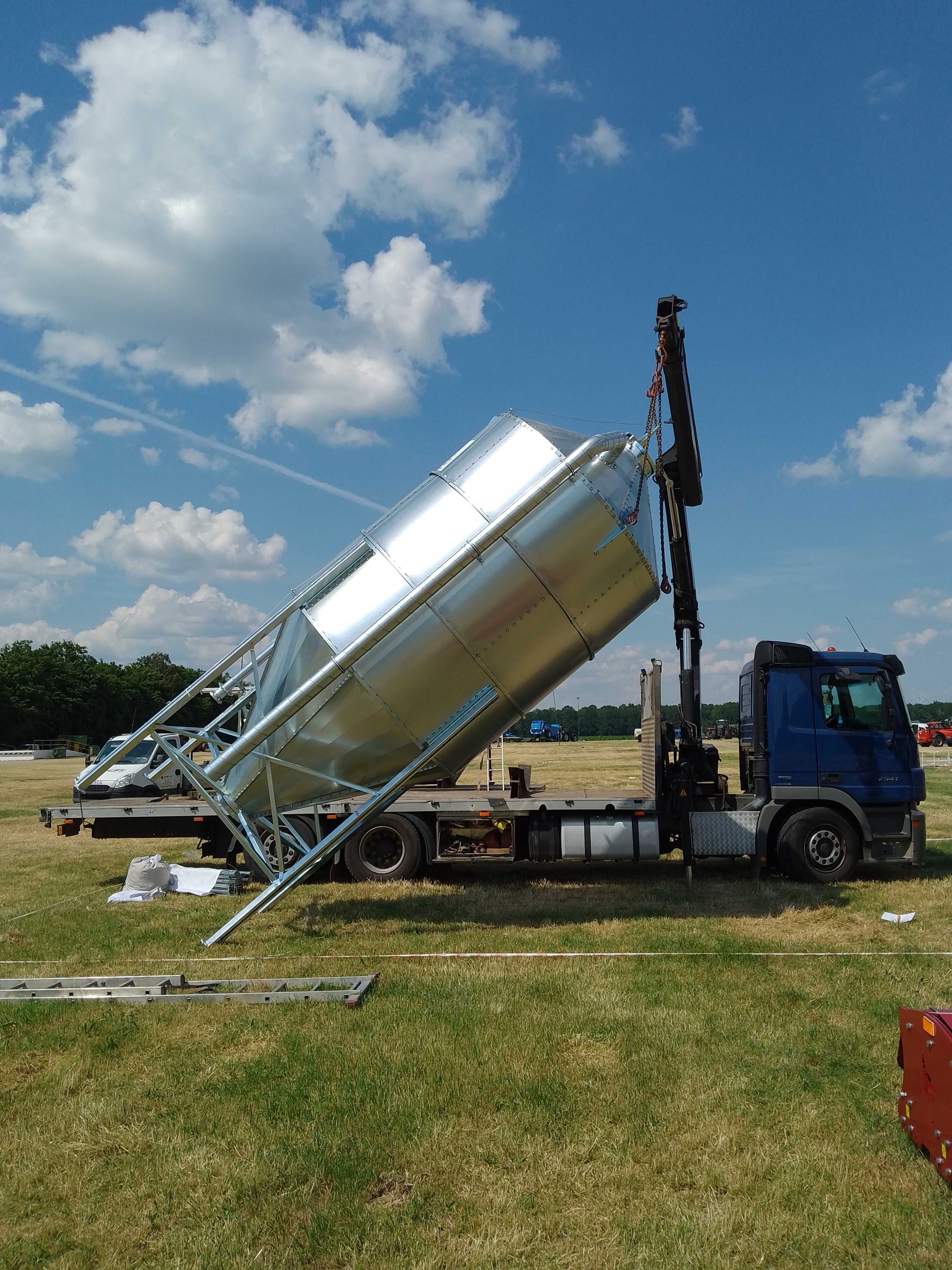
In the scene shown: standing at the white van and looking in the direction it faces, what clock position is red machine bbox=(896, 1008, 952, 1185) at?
The red machine is roughly at 10 o'clock from the white van.

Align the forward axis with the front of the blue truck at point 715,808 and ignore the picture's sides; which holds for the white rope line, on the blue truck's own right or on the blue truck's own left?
on the blue truck's own right

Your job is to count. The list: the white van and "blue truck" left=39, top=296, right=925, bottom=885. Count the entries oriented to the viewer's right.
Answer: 1

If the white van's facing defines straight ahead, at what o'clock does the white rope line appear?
The white rope line is roughly at 10 o'clock from the white van.

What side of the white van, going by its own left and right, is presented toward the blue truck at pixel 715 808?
left

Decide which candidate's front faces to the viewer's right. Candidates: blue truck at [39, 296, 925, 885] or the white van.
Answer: the blue truck

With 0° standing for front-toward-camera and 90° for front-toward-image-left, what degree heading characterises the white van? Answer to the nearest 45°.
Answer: approximately 45°

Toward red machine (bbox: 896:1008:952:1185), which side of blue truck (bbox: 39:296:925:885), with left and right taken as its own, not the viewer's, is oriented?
right

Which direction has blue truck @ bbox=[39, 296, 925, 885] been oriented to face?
to the viewer's right
